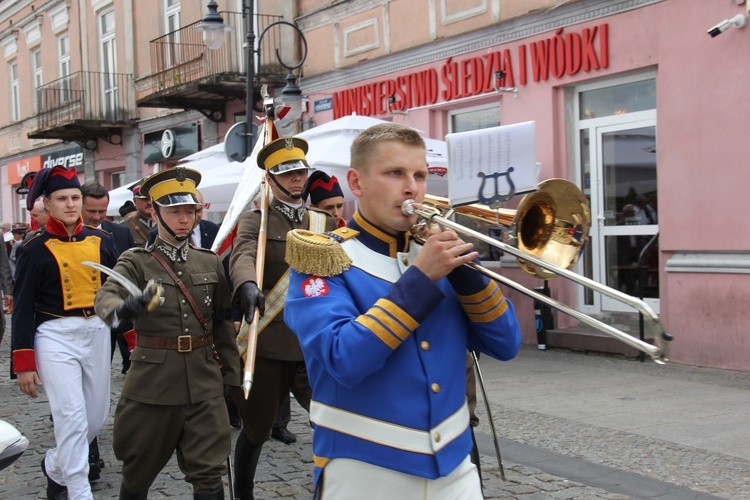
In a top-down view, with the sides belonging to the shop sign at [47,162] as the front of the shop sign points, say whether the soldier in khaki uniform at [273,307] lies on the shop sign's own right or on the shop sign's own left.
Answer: on the shop sign's own left

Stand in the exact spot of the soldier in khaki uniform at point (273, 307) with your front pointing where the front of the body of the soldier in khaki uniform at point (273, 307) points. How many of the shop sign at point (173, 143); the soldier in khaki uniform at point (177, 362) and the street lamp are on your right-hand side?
1

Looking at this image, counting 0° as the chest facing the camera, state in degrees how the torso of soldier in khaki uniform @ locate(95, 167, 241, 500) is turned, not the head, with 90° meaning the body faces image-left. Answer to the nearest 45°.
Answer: approximately 0°

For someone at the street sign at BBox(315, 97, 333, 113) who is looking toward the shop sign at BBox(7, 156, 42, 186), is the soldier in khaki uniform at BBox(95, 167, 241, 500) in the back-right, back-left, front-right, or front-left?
back-left

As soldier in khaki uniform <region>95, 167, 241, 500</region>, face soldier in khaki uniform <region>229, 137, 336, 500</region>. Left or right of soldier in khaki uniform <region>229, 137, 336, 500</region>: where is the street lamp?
left
